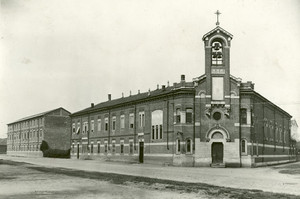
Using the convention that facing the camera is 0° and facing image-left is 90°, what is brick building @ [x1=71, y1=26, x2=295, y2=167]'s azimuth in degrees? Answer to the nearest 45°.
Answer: approximately 0°
